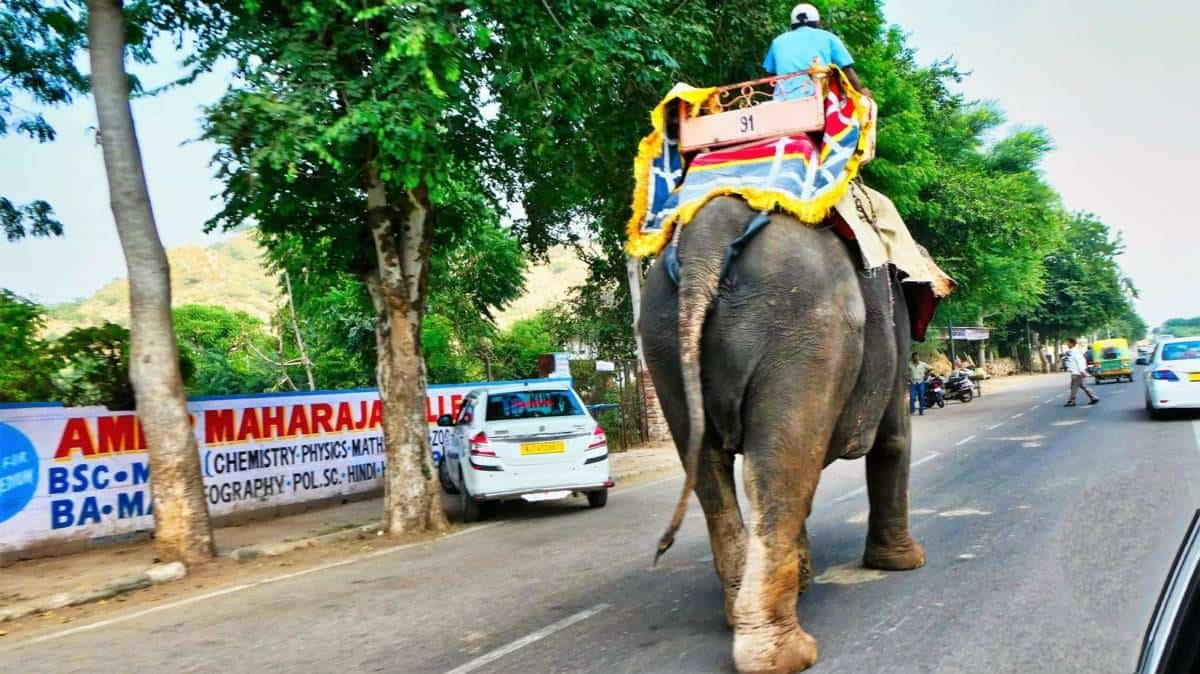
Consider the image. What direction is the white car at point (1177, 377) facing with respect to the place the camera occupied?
facing away from the viewer

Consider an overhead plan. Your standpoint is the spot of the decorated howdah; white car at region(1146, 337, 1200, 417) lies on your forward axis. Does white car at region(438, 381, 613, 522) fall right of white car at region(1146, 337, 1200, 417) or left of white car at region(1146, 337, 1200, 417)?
left

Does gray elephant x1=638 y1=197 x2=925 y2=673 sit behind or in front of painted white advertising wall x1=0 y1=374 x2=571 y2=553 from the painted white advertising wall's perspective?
in front

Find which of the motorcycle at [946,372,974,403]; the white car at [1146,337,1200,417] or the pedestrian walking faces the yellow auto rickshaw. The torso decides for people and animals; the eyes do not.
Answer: the white car

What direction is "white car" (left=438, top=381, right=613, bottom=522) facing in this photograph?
away from the camera

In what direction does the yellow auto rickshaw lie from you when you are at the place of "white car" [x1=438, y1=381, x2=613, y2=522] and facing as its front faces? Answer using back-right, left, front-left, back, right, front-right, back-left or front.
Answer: front-right

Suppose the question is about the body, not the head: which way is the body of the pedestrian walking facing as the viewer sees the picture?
to the viewer's left

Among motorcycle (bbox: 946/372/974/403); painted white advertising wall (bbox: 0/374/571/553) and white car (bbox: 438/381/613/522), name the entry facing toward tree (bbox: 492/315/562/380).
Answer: the white car

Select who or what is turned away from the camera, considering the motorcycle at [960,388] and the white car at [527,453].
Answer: the white car

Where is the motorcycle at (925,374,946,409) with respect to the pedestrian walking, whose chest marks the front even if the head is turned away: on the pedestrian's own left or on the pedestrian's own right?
on the pedestrian's own right

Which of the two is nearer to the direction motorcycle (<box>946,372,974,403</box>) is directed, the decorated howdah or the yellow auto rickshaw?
the decorated howdah

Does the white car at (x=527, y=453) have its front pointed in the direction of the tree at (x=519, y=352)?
yes

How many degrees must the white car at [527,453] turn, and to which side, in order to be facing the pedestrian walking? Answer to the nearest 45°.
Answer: approximately 45° to its right

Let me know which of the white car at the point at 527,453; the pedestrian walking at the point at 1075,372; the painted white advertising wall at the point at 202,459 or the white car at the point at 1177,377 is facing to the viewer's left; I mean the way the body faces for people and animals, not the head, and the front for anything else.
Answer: the pedestrian walking
